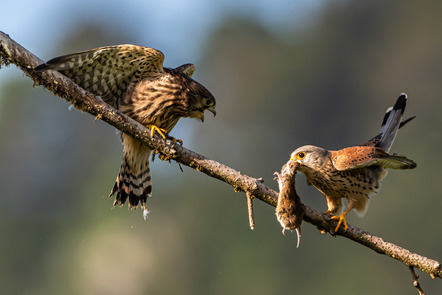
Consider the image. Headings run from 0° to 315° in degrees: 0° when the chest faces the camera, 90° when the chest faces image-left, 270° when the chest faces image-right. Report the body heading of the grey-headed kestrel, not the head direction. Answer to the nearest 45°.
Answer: approximately 90°

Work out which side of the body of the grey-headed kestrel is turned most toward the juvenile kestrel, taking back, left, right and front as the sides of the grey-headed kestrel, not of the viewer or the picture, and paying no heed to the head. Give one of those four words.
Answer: front
